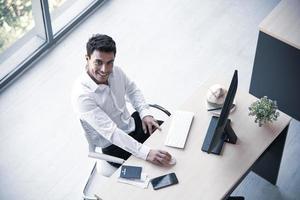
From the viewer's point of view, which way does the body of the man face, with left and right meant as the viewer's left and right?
facing the viewer and to the right of the viewer

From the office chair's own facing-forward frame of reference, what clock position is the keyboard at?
The keyboard is roughly at 11 o'clock from the office chair.

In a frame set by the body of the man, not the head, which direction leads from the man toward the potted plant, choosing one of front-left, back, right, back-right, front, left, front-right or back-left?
front-left

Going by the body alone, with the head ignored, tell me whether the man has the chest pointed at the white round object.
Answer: no

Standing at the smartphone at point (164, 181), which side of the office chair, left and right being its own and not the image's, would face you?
front

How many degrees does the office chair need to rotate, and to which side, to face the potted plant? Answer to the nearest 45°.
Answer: approximately 45° to its left

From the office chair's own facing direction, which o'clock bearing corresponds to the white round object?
The white round object is roughly at 11 o'clock from the office chair.

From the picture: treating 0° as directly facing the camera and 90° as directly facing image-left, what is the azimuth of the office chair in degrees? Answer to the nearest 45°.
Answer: approximately 315°
